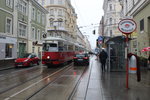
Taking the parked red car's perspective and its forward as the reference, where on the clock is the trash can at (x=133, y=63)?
The trash can is roughly at 10 o'clock from the parked red car.

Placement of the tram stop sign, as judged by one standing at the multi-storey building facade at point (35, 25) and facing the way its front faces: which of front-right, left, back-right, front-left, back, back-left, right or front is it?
front-right

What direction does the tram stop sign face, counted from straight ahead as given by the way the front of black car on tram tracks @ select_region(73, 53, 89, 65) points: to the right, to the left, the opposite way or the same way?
the opposite way

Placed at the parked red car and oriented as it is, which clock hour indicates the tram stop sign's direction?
The tram stop sign is roughly at 10 o'clock from the parked red car.

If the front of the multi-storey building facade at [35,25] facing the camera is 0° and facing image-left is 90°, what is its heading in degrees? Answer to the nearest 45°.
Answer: approximately 315°

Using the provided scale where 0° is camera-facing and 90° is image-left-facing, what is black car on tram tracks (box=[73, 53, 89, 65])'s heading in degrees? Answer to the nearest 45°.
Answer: approximately 180°

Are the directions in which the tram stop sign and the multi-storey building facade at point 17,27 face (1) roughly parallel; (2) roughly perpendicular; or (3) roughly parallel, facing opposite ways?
roughly perpendicular

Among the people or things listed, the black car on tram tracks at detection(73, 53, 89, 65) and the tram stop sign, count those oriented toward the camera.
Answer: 1
